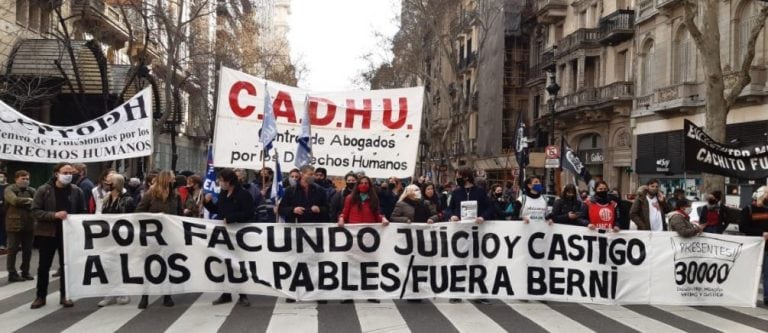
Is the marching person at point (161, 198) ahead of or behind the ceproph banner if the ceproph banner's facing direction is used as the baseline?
ahead

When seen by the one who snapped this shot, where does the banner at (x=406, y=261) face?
facing the viewer

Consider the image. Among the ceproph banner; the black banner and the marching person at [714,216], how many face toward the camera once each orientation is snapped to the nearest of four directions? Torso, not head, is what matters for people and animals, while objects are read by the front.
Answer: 3

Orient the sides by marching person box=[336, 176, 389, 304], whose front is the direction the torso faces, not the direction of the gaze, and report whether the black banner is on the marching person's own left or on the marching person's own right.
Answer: on the marching person's own left

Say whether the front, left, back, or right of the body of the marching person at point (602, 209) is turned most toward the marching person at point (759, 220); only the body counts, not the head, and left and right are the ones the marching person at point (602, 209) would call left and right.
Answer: left

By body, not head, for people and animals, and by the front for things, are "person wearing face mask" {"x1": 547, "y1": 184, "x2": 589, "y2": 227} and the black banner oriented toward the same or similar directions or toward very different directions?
same or similar directions

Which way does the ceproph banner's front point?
toward the camera

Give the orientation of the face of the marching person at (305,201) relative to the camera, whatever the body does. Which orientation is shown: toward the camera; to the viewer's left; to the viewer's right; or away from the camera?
toward the camera

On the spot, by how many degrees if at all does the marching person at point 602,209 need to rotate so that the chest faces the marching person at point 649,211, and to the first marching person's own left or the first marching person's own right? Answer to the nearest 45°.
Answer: approximately 135° to the first marching person's own left

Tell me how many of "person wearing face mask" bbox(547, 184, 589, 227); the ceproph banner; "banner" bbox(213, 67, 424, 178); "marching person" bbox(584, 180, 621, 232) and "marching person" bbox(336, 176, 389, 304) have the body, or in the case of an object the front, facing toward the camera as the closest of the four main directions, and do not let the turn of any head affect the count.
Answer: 5

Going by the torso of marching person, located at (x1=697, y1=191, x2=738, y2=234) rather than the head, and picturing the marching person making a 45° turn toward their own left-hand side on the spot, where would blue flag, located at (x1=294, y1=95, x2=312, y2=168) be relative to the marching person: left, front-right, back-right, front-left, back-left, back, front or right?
right

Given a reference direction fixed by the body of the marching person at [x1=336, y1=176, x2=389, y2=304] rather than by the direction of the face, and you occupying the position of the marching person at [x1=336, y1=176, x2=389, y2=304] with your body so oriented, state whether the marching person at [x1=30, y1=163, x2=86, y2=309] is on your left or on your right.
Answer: on your right

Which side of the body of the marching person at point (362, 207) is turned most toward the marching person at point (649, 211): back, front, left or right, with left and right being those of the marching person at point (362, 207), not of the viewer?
left

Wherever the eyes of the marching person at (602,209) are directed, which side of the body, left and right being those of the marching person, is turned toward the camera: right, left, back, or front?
front
